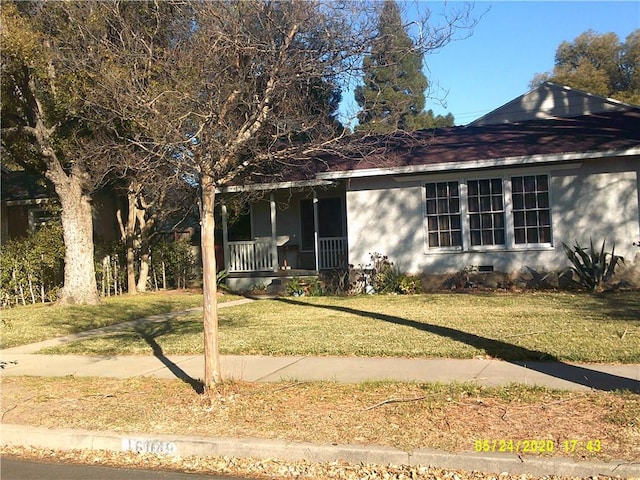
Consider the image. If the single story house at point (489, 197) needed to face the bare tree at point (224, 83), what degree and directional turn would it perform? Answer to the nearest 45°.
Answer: approximately 45° to its right

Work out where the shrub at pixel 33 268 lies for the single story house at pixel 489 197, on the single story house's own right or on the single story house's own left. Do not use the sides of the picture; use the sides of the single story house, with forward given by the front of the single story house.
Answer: on the single story house's own right

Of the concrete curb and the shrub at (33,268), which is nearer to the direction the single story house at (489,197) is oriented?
the concrete curb

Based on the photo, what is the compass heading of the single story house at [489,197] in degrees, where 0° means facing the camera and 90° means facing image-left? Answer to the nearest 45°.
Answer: approximately 0°

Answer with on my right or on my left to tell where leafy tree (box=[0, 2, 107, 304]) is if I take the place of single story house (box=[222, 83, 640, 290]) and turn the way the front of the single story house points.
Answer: on my right

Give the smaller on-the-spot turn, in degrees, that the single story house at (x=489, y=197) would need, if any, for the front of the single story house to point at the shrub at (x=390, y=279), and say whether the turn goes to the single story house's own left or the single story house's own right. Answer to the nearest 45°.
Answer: approximately 90° to the single story house's own right

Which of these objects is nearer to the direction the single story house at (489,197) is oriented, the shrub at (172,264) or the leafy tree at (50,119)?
the leafy tree

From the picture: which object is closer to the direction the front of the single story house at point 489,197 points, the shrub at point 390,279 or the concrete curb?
the concrete curb

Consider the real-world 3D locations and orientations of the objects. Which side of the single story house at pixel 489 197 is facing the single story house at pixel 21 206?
right
